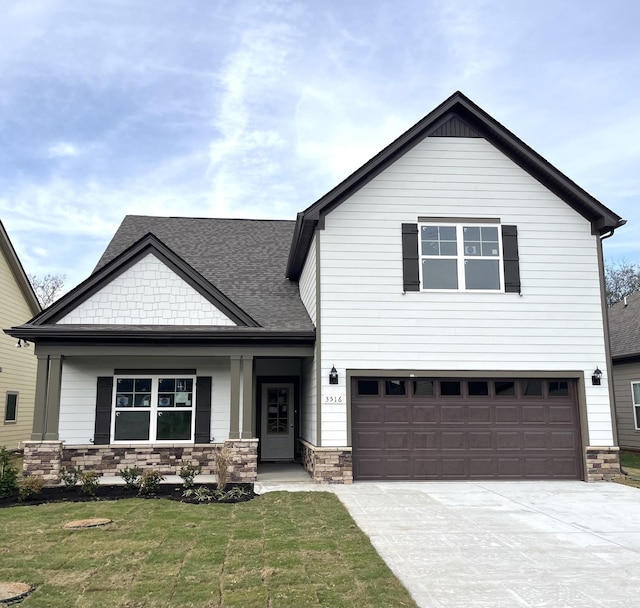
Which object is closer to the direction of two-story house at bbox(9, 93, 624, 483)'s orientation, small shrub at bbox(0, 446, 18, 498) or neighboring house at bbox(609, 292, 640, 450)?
the small shrub

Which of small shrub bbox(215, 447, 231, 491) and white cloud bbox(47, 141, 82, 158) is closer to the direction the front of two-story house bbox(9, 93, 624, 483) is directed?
the small shrub

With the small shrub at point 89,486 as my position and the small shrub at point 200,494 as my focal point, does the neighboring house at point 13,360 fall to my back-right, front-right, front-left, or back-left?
back-left

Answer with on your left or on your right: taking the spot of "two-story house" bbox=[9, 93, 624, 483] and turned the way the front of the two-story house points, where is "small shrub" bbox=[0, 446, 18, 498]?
on your right

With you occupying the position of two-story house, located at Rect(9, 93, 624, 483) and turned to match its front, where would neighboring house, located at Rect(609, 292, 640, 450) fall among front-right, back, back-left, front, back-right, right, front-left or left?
back-left

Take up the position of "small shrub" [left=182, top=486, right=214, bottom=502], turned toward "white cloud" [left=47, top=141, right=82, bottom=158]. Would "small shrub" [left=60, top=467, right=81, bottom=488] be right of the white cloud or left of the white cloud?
left

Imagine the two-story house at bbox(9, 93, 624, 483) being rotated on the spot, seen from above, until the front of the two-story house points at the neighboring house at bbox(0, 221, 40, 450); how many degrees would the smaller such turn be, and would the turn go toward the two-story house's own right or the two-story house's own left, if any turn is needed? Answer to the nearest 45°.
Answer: approximately 135° to the two-story house's own right

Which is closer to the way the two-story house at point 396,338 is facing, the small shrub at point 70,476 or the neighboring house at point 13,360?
the small shrub

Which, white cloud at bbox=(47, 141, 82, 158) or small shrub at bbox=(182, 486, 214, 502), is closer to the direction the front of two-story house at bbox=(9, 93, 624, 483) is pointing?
the small shrub

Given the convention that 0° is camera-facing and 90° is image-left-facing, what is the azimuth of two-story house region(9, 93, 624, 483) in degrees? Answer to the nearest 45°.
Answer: approximately 0°

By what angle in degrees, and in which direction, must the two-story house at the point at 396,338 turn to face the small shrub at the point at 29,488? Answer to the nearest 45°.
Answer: approximately 90° to its right

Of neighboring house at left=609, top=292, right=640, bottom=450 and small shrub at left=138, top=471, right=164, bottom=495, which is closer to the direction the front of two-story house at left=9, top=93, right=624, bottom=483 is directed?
the small shrub

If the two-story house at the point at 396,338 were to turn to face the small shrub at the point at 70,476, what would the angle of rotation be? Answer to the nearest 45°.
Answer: approximately 90° to its right
